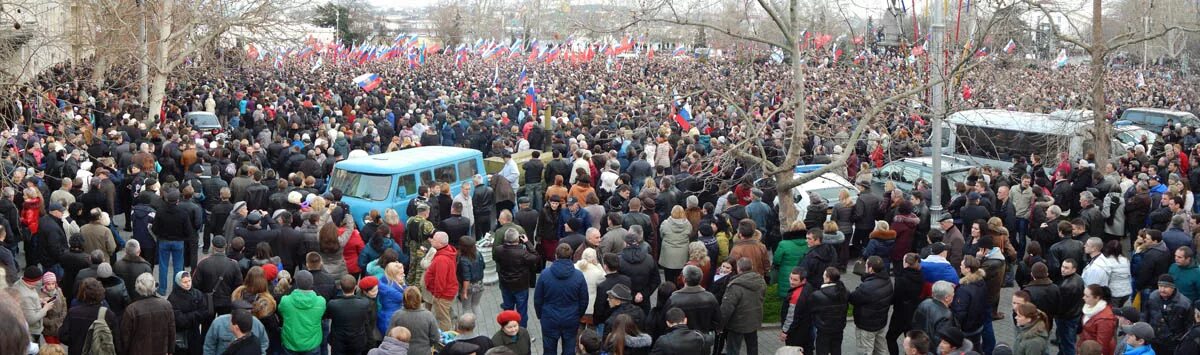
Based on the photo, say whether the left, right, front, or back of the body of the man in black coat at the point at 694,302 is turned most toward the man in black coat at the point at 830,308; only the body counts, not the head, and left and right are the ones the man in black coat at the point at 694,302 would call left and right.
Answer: right

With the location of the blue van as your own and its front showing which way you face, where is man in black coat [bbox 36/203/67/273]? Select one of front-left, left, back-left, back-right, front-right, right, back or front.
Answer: front

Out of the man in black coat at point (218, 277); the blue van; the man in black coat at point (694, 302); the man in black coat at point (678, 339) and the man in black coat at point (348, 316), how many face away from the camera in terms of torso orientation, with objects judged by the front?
4

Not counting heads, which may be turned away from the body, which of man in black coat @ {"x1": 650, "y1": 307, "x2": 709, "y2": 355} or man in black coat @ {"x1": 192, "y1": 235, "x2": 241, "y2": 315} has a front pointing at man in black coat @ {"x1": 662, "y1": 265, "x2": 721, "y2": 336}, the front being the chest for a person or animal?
man in black coat @ {"x1": 650, "y1": 307, "x2": 709, "y2": 355}

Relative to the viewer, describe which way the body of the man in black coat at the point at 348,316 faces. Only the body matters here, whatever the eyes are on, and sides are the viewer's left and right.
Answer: facing away from the viewer

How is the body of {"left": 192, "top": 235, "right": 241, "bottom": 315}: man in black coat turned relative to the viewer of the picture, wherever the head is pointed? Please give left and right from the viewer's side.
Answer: facing away from the viewer

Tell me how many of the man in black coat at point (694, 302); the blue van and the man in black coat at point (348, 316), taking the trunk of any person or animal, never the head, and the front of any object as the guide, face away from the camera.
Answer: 2

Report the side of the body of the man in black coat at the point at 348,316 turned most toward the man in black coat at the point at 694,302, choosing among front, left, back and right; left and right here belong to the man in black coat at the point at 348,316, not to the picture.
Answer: right

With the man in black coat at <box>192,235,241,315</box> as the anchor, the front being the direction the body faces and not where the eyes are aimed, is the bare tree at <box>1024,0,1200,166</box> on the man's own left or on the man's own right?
on the man's own right
